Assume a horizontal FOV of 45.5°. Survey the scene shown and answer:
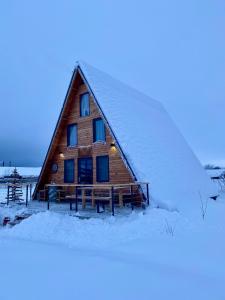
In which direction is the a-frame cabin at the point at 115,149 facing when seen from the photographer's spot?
facing the viewer and to the left of the viewer
